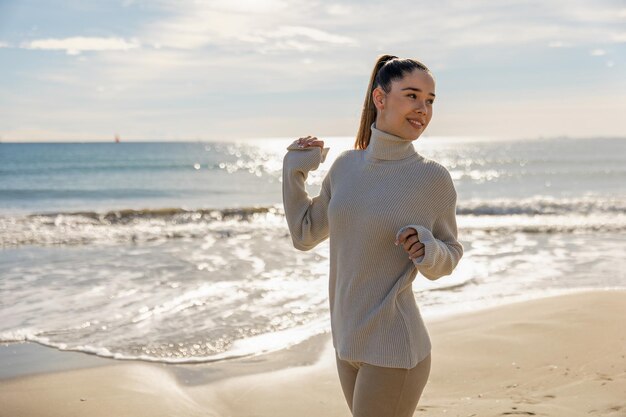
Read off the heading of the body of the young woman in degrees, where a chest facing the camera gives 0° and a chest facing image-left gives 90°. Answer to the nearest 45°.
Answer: approximately 45°

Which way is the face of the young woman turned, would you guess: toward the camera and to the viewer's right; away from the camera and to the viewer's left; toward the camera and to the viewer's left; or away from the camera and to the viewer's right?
toward the camera and to the viewer's right
